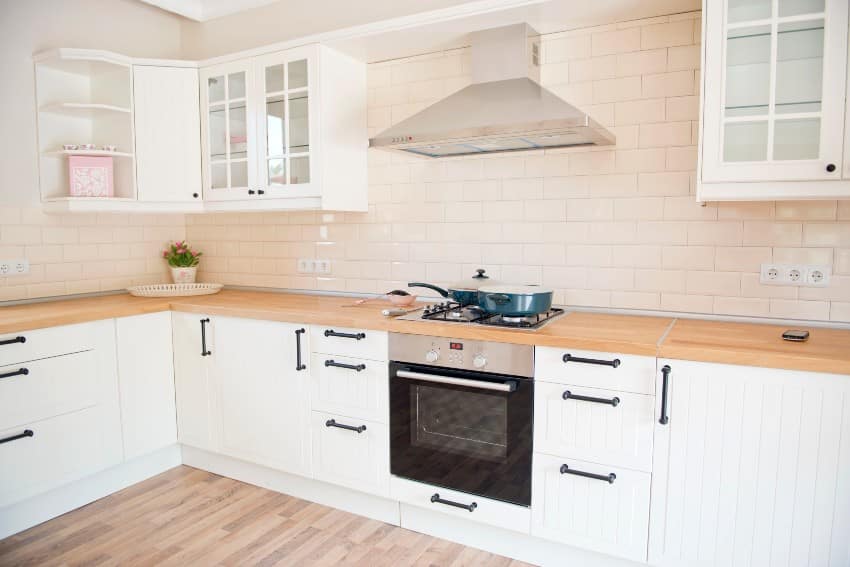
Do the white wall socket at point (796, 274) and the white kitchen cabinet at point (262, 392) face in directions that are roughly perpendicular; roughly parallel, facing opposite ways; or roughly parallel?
roughly parallel

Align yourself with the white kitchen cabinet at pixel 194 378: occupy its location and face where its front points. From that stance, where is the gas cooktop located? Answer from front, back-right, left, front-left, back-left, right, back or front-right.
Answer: left

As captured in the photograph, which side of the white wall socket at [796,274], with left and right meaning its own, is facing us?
front

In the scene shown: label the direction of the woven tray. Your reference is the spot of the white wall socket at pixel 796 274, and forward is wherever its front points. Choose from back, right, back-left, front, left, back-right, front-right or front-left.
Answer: right

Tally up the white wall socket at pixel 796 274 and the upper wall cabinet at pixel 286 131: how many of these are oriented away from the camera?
0

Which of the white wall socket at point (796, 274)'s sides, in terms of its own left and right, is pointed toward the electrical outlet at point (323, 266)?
right

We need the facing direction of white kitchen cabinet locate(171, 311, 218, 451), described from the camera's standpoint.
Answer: facing the viewer and to the left of the viewer

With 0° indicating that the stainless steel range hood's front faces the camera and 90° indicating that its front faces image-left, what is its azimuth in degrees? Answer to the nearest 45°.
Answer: approximately 45°

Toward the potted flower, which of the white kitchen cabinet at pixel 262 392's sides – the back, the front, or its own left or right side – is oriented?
right

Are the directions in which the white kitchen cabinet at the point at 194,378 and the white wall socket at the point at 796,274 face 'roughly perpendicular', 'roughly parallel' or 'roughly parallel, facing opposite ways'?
roughly parallel

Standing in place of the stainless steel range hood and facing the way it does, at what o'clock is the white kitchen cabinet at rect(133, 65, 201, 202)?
The white kitchen cabinet is roughly at 2 o'clock from the stainless steel range hood.

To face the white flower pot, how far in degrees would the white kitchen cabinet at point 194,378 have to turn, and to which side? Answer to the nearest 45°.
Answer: approximately 135° to its right

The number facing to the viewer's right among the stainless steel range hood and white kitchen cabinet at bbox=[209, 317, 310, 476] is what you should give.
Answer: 0
